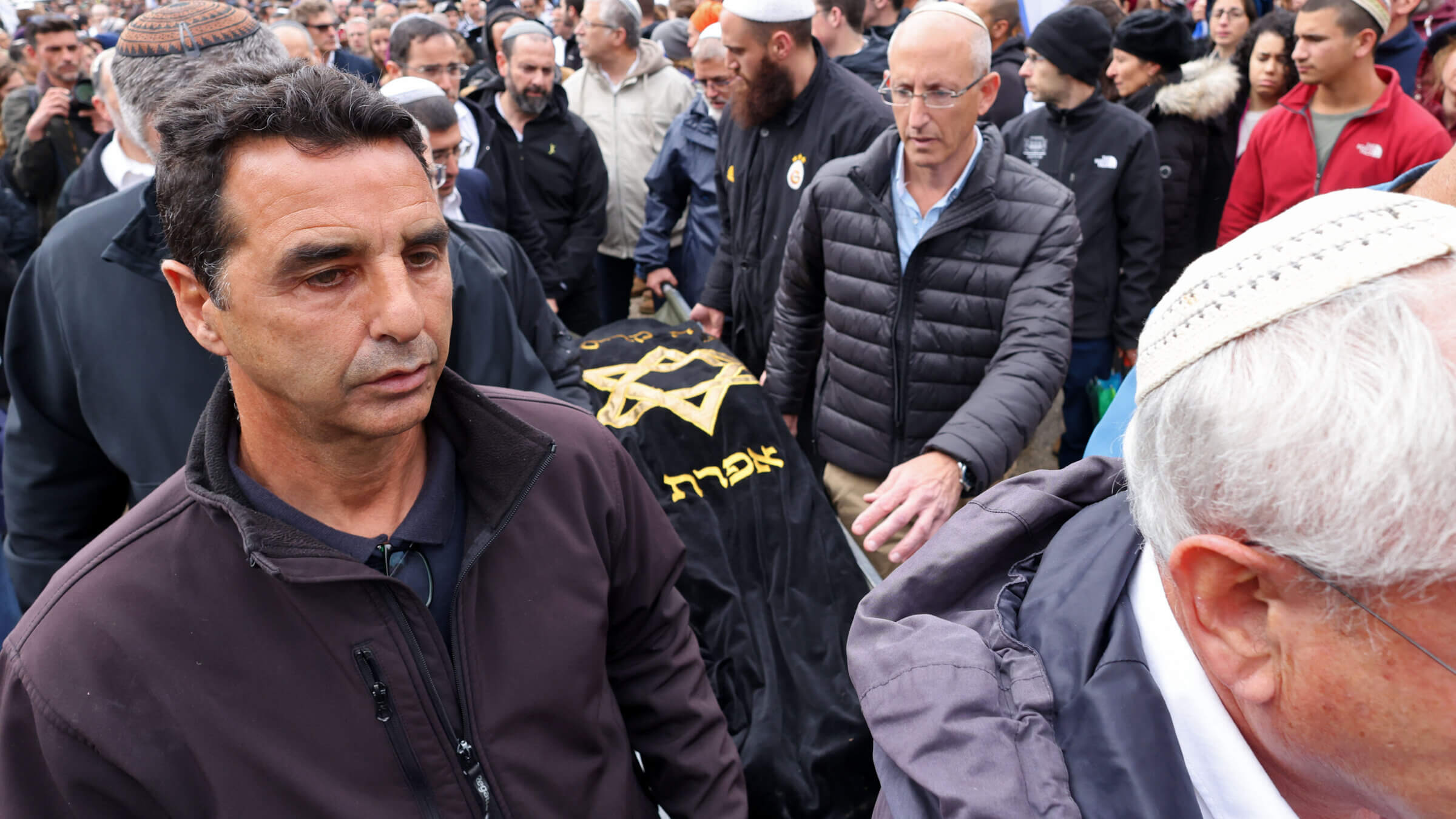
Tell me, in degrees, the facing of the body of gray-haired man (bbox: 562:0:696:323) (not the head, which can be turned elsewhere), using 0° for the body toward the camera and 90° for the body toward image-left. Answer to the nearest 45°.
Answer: approximately 45°

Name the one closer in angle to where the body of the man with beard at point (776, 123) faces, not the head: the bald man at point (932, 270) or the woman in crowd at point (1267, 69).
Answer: the bald man

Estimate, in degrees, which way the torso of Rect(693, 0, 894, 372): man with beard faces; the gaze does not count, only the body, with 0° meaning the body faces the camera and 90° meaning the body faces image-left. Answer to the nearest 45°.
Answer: approximately 45°

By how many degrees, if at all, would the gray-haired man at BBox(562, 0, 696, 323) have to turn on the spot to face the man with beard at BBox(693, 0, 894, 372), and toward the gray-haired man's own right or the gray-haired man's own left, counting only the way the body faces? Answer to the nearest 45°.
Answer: approximately 45° to the gray-haired man's own left

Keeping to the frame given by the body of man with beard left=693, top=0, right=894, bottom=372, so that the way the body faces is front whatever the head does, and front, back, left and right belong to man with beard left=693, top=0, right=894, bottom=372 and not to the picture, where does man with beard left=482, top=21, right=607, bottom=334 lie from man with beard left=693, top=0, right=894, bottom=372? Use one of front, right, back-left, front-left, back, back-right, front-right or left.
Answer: right

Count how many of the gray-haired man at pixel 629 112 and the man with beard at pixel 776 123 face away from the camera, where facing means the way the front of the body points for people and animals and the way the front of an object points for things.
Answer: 0

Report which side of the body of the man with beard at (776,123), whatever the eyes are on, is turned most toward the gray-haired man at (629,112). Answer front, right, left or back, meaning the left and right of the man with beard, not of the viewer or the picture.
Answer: right

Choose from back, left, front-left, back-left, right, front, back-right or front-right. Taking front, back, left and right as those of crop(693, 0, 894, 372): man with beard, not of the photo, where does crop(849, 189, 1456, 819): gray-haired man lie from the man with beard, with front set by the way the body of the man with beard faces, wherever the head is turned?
front-left

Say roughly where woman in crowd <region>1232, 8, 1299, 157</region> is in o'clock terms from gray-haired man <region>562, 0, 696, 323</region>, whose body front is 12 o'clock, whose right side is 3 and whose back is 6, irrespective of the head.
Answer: The woman in crowd is roughly at 8 o'clock from the gray-haired man.
